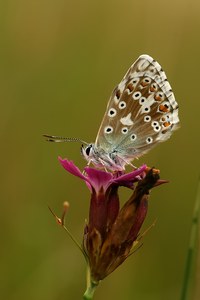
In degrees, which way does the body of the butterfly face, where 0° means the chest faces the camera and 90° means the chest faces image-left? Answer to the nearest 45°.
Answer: approximately 90°
